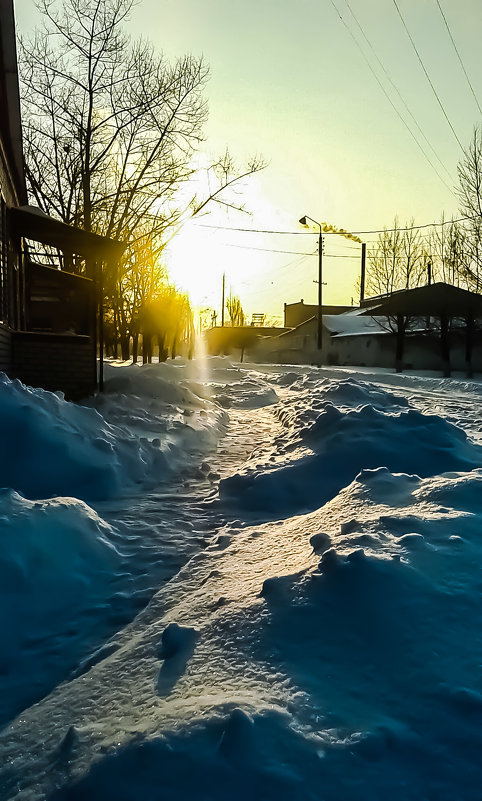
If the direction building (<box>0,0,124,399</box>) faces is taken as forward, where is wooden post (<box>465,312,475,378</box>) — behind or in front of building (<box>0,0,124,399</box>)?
in front

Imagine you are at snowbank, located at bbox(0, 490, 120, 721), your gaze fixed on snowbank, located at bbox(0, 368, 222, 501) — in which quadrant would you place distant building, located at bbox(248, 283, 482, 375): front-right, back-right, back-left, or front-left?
front-right

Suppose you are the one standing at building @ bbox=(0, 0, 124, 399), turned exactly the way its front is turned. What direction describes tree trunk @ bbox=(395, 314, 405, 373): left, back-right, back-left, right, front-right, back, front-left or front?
front-left

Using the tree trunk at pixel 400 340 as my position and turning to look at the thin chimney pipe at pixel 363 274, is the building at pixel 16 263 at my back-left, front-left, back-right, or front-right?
back-left

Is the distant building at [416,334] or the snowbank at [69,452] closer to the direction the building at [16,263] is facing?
the distant building

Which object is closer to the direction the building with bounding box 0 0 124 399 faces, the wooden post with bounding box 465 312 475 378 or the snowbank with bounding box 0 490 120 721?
the wooden post

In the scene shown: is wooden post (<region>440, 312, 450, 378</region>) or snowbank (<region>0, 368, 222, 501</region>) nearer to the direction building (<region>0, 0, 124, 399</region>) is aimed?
the wooden post

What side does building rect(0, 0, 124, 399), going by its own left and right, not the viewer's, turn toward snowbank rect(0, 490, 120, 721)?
right

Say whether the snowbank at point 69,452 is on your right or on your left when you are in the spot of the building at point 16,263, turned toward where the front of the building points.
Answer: on your right

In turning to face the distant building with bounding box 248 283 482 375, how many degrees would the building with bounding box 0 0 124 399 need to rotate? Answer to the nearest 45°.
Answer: approximately 45° to its left

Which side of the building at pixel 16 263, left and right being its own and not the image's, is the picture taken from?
right
